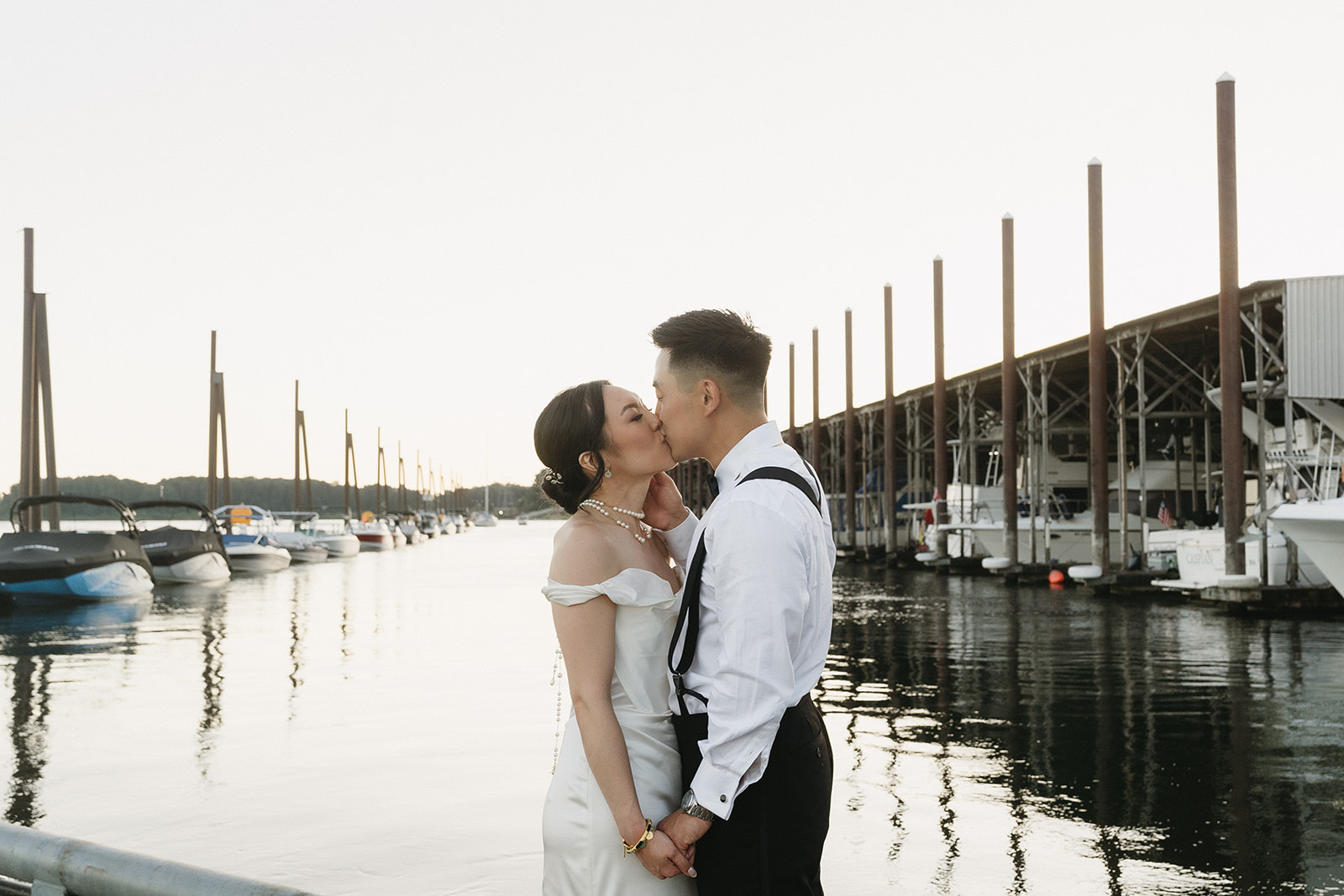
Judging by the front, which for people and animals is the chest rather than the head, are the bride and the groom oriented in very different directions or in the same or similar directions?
very different directions

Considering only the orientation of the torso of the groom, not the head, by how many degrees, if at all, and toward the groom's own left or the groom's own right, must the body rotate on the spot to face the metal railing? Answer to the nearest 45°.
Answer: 0° — they already face it

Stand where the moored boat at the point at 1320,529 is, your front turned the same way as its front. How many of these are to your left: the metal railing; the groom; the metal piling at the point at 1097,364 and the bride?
3

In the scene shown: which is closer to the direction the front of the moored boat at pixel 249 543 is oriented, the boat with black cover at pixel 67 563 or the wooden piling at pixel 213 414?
the boat with black cover

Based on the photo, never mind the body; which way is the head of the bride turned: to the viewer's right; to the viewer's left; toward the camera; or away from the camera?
to the viewer's right

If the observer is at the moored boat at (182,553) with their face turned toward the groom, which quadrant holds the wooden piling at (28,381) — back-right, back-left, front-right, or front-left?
back-right

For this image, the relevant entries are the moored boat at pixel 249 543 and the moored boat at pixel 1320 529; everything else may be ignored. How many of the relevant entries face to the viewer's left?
1

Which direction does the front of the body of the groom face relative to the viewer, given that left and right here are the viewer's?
facing to the left of the viewer

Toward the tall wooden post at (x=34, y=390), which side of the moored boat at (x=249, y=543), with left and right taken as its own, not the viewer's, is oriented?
right

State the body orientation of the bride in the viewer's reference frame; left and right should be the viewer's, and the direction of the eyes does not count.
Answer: facing to the right of the viewer

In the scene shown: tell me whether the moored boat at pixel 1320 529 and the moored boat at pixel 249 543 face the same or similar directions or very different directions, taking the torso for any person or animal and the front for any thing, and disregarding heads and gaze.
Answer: very different directions

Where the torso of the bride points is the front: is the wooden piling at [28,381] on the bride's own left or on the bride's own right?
on the bride's own left
